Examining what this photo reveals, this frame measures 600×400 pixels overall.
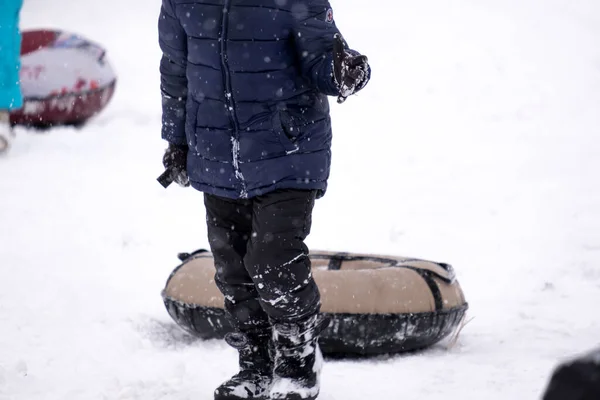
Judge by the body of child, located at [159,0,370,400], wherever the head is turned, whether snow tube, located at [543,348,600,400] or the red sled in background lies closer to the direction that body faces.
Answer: the snow tube

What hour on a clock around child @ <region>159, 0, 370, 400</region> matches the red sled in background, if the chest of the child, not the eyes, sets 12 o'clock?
The red sled in background is roughly at 4 o'clock from the child.

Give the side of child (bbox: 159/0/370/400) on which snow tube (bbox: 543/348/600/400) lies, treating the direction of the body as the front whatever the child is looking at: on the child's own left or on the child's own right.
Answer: on the child's own left

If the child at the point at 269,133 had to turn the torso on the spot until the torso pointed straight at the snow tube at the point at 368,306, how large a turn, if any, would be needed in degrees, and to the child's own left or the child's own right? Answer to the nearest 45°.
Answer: approximately 180°

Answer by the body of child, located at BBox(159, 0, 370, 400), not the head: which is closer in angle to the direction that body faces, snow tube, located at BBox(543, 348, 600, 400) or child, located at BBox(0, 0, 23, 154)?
the snow tube

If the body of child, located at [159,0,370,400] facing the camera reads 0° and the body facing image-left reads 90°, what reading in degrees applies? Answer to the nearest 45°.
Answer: approximately 45°

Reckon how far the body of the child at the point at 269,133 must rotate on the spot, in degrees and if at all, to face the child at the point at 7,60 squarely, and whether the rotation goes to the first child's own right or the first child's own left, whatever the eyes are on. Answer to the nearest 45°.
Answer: approximately 90° to the first child's own right
